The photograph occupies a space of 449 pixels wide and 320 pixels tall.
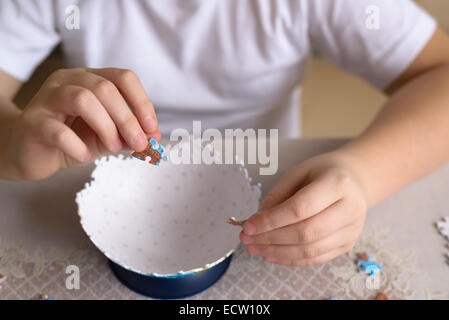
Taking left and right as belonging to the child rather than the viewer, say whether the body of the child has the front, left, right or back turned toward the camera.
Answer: front
